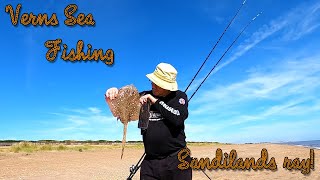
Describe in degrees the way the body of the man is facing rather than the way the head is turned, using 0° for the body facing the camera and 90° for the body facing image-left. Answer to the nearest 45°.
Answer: approximately 45°
